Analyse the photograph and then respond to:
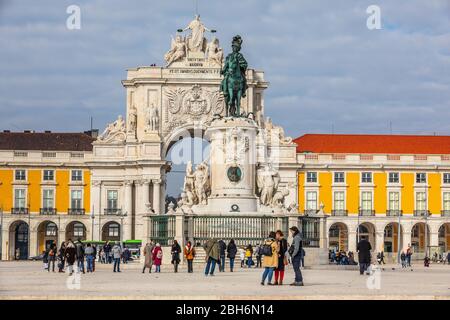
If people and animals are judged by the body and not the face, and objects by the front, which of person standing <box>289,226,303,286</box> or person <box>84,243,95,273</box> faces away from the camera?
person <box>84,243,95,273</box>

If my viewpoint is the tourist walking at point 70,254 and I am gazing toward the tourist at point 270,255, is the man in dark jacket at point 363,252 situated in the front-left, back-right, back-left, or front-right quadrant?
front-left

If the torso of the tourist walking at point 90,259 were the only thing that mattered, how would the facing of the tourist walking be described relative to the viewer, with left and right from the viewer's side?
facing away from the viewer

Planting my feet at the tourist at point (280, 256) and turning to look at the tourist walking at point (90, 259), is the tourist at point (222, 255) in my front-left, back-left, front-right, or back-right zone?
front-right

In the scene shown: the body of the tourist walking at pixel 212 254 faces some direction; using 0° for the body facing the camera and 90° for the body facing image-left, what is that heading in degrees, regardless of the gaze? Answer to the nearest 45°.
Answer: approximately 180°
